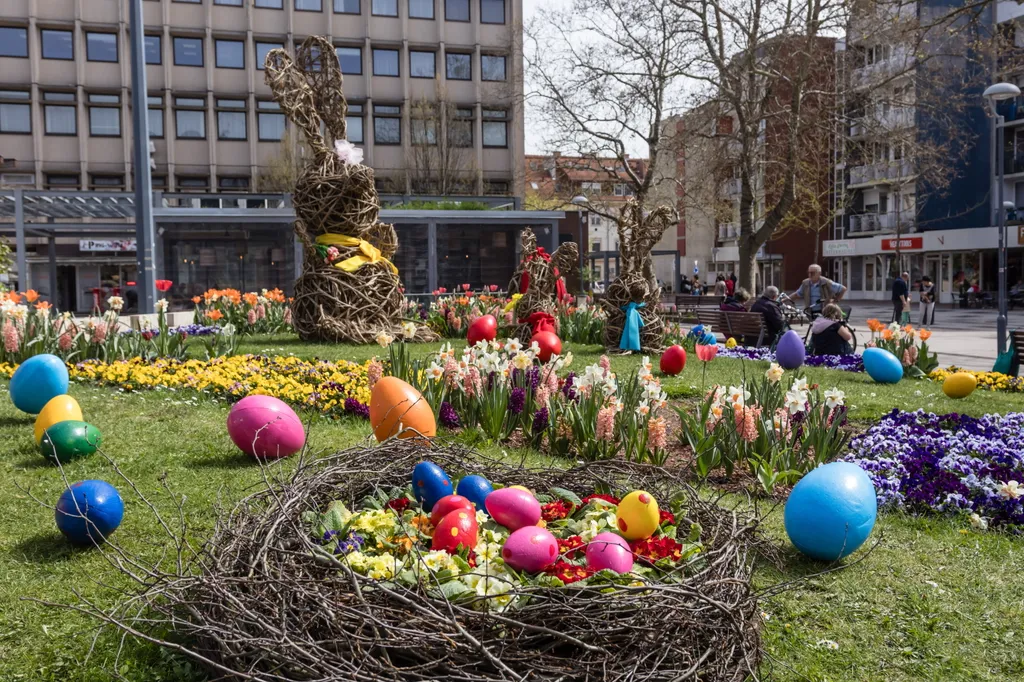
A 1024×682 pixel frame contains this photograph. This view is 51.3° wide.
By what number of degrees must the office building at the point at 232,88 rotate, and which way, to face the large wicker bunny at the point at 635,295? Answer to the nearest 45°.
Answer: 0° — it already faces it

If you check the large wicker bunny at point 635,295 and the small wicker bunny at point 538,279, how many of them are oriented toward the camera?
2

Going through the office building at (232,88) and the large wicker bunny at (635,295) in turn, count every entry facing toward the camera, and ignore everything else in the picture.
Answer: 2

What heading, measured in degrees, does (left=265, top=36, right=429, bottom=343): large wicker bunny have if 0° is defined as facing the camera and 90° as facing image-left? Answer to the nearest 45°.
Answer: approximately 315°

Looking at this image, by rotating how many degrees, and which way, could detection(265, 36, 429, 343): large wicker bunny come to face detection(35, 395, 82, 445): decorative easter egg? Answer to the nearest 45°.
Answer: approximately 45° to its right

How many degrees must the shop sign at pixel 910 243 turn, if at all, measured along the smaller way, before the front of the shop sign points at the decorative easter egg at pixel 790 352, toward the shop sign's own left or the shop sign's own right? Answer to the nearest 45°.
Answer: approximately 45° to the shop sign's own left
